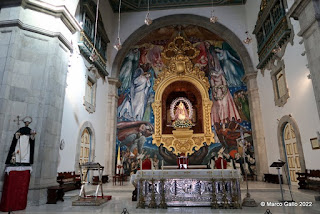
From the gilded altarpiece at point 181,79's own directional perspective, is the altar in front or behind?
in front

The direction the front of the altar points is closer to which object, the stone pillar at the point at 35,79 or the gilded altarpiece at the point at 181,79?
the stone pillar

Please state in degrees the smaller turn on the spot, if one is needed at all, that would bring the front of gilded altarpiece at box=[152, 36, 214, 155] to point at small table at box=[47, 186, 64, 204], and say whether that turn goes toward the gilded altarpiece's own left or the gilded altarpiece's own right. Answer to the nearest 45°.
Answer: approximately 45° to the gilded altarpiece's own right

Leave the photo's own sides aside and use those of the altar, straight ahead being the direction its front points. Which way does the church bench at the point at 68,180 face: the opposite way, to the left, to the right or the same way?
to the left

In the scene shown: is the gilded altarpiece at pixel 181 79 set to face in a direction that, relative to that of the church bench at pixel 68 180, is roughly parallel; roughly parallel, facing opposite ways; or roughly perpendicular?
roughly perpendicular

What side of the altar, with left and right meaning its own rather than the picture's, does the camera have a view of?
front

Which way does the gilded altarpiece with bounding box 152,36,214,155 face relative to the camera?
toward the camera

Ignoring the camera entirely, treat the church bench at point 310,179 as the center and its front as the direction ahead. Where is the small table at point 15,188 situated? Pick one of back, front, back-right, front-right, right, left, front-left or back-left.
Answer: front

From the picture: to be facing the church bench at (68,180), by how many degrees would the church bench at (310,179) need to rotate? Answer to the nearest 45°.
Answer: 0° — it already faces it

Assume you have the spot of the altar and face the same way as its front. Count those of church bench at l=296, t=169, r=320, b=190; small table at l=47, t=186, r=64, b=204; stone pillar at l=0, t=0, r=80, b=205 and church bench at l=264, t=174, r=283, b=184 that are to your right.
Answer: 2

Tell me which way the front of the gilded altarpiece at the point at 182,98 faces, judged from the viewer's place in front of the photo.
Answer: facing the viewer

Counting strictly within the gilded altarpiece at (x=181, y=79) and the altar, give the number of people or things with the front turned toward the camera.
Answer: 2
